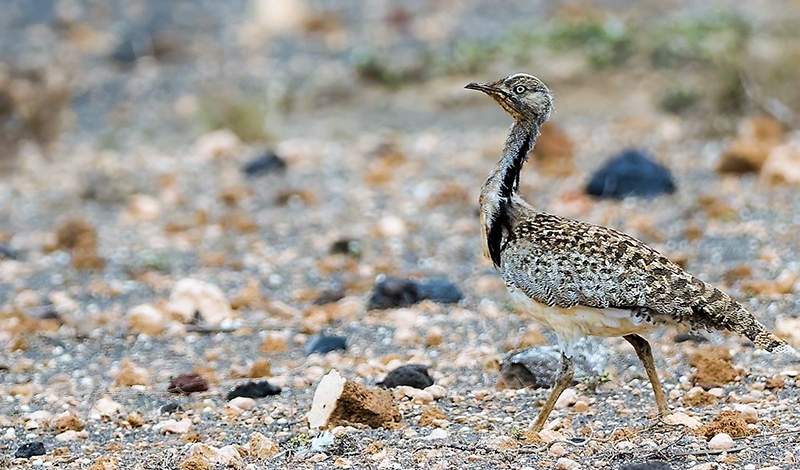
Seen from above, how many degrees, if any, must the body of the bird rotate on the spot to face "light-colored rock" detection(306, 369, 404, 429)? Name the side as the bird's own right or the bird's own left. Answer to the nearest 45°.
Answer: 0° — it already faces it

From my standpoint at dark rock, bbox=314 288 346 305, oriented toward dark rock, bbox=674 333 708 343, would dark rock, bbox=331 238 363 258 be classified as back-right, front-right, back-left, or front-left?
back-left

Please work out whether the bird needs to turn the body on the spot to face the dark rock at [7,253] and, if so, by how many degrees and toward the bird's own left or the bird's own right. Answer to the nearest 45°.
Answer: approximately 45° to the bird's own right

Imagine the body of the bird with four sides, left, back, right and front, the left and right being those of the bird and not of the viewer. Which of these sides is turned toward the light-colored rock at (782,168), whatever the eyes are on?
right

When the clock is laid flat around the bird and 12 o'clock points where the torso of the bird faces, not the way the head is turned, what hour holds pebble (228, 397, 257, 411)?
The pebble is roughly at 12 o'clock from the bird.

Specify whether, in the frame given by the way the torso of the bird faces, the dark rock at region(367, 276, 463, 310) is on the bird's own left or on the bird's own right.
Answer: on the bird's own right

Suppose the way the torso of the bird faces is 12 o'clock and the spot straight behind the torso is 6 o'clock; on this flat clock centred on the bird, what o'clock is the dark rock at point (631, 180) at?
The dark rock is roughly at 3 o'clock from the bird.

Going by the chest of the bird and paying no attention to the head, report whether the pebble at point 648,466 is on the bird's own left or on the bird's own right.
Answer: on the bird's own left

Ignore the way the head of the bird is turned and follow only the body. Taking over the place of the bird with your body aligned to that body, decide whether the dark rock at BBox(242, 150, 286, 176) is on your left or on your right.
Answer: on your right

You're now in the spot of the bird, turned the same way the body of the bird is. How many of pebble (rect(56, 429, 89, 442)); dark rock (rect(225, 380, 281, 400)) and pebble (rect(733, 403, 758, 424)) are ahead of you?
2

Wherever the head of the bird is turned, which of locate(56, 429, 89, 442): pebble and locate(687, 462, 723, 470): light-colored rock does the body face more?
the pebble

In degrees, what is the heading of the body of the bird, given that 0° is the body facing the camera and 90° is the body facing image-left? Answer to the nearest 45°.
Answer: approximately 90°

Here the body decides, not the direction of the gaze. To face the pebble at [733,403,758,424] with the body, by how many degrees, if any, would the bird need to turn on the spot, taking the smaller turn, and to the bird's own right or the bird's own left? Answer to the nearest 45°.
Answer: approximately 180°

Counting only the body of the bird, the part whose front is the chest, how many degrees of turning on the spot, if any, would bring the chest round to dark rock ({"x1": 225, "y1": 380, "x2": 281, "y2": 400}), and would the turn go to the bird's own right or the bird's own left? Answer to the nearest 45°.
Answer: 0° — it already faces it
